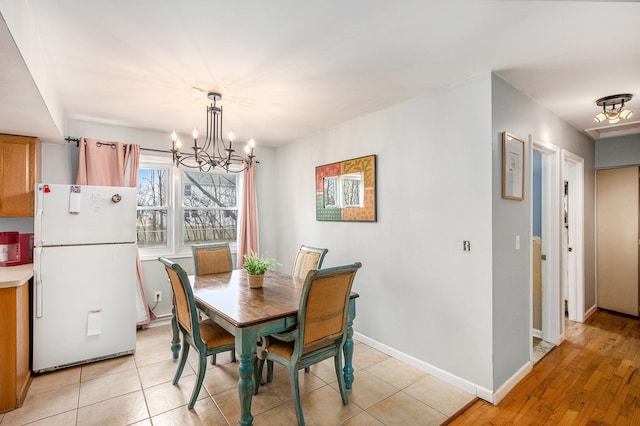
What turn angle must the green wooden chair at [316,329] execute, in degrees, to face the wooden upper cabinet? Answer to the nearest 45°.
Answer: approximately 45° to its left

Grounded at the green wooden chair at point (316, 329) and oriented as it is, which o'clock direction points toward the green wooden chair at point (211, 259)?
the green wooden chair at point (211, 259) is roughly at 12 o'clock from the green wooden chair at point (316, 329).

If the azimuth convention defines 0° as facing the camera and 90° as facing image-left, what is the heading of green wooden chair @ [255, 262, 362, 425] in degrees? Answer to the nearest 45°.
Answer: approximately 135°

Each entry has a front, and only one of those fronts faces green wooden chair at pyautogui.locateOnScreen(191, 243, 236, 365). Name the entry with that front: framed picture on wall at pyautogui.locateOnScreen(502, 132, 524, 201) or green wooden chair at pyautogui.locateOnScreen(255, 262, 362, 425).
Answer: green wooden chair at pyautogui.locateOnScreen(255, 262, 362, 425)

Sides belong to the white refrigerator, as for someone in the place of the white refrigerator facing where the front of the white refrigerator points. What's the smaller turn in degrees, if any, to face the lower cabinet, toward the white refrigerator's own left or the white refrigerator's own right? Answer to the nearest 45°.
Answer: approximately 90° to the white refrigerator's own right

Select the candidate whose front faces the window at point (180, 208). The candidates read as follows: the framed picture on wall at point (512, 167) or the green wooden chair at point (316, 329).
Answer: the green wooden chair

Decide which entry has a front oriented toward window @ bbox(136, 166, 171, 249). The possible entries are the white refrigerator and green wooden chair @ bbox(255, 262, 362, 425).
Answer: the green wooden chair

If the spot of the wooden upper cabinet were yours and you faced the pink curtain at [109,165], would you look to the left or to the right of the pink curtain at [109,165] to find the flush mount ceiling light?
right

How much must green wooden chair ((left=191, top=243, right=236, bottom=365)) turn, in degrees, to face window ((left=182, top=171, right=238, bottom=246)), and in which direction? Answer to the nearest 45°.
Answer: approximately 135° to its left

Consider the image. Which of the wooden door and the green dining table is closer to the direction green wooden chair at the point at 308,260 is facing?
the green dining table

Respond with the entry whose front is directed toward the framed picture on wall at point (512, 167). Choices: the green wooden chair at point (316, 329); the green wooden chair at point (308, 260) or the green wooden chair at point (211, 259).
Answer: the green wooden chair at point (211, 259)
